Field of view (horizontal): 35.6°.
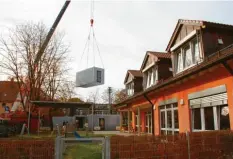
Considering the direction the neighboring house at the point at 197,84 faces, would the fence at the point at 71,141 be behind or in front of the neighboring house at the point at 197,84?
in front

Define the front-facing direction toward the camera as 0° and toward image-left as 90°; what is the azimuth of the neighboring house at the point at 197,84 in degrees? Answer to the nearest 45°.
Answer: approximately 45°

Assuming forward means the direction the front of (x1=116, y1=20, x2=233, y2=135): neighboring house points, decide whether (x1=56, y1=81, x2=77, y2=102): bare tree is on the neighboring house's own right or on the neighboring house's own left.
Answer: on the neighboring house's own right

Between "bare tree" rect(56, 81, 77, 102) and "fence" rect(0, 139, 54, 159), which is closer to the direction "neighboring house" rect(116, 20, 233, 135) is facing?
the fence

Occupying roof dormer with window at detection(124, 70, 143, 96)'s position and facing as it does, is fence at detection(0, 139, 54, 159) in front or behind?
in front

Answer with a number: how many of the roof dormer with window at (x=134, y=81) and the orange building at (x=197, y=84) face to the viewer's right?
0
